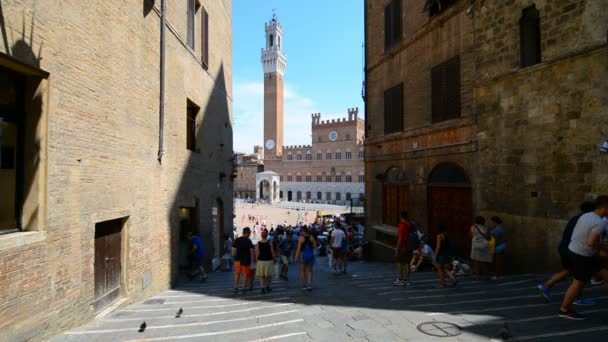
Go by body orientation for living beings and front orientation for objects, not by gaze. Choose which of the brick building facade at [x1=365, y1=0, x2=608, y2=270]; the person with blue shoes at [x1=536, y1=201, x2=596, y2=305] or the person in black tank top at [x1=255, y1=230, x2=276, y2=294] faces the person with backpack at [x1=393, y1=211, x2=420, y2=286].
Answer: the brick building facade

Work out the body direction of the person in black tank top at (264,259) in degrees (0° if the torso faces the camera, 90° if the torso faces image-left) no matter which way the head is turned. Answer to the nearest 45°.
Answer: approximately 180°

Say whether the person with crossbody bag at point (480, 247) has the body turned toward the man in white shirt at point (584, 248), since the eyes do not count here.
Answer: no

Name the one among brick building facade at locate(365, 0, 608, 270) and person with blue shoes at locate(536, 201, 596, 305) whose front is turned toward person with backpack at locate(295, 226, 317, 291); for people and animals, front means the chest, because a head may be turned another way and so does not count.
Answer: the brick building facade

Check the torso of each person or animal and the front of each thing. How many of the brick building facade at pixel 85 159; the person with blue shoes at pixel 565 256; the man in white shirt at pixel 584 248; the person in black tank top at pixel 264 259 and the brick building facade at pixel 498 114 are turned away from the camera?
1

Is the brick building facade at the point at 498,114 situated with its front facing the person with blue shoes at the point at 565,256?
no

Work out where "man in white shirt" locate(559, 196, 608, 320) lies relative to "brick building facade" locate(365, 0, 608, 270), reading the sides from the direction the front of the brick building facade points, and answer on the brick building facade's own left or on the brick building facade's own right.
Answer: on the brick building facade's own left

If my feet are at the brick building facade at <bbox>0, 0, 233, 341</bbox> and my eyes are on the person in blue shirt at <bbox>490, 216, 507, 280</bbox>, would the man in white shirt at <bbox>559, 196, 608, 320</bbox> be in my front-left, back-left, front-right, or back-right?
front-right
